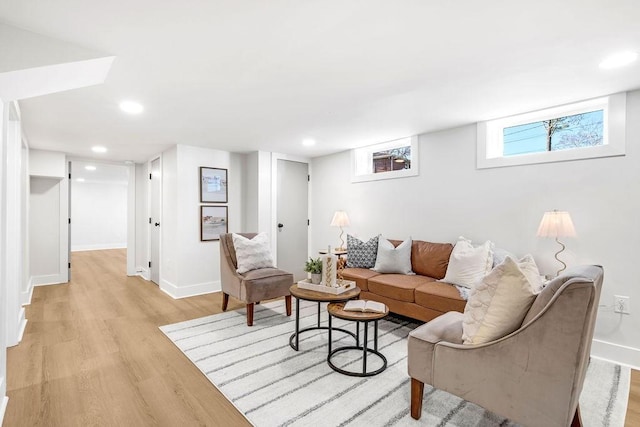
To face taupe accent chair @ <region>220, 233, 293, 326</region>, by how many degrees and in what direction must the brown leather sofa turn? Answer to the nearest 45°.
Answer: approximately 45° to its right

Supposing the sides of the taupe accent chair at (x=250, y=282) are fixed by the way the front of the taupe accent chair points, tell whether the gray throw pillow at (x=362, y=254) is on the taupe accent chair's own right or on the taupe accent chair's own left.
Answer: on the taupe accent chair's own left

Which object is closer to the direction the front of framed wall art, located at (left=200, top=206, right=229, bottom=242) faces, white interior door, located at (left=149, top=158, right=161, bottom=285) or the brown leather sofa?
the brown leather sofa

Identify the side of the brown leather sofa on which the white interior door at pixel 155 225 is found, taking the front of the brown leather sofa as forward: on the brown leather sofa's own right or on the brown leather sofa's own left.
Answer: on the brown leather sofa's own right

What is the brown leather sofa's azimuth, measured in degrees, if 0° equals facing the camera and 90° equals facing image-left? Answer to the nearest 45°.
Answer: approximately 45°

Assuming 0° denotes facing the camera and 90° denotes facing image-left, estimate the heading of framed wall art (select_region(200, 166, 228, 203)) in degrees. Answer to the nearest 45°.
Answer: approximately 315°

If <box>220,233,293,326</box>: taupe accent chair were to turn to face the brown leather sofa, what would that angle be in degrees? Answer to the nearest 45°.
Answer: approximately 45° to its left

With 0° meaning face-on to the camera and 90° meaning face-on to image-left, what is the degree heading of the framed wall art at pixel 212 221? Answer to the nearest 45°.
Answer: approximately 315°
